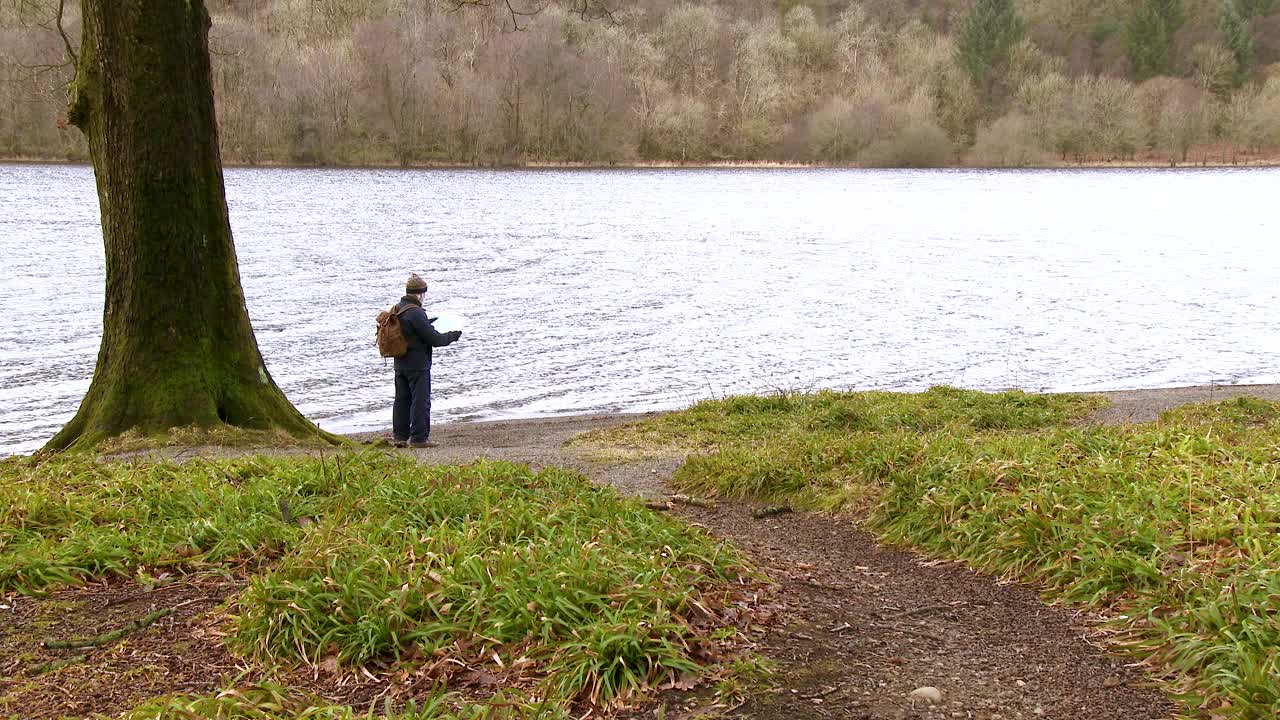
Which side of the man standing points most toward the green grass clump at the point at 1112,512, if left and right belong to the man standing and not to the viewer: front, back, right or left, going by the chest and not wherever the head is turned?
right

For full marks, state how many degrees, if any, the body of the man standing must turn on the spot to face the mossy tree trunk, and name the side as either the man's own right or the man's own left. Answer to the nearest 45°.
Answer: approximately 180°

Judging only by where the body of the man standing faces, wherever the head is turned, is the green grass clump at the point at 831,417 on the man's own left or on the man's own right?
on the man's own right

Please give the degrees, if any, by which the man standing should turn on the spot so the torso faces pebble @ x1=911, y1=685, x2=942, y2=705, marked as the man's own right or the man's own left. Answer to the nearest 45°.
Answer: approximately 135° to the man's own right

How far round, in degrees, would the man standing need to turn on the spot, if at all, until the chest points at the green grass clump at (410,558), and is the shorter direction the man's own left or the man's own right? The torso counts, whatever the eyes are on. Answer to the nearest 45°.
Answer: approximately 135° to the man's own right

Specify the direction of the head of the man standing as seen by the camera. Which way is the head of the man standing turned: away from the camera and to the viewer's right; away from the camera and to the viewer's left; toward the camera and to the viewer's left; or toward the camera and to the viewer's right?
away from the camera and to the viewer's right

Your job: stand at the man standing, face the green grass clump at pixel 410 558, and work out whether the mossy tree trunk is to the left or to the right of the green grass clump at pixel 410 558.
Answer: right

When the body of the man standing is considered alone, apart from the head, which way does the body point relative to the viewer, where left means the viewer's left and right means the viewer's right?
facing away from the viewer and to the right of the viewer

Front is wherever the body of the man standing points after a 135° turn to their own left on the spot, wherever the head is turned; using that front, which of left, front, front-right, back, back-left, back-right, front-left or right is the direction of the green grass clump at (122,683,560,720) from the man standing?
left
